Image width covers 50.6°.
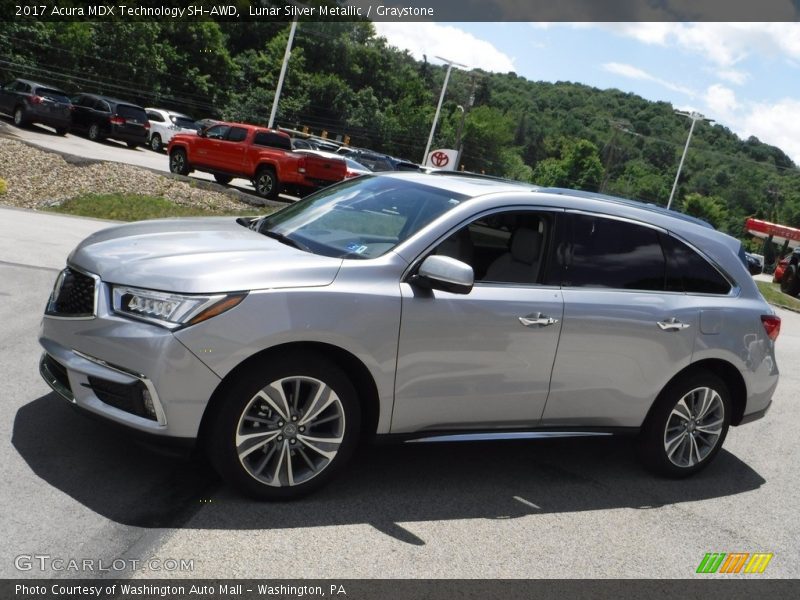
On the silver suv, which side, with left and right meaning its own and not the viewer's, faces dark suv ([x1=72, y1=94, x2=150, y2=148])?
right

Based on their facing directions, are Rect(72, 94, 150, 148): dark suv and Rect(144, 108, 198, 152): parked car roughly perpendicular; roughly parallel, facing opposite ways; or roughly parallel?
roughly parallel

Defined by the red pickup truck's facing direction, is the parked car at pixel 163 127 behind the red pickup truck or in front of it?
in front

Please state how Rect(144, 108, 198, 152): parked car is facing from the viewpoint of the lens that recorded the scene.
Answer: facing away from the viewer and to the left of the viewer

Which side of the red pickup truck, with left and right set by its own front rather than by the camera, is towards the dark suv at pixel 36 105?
front

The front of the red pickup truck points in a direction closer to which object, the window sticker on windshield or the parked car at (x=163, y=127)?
the parked car

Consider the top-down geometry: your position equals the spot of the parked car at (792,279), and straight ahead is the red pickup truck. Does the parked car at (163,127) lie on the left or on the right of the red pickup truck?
right

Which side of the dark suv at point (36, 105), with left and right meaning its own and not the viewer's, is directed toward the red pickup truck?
back

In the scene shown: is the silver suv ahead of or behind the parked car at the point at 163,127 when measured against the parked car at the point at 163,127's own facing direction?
behind

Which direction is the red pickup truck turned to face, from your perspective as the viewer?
facing away from the viewer and to the left of the viewer

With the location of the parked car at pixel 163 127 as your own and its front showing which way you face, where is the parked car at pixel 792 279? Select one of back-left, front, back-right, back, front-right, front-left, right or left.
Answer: back

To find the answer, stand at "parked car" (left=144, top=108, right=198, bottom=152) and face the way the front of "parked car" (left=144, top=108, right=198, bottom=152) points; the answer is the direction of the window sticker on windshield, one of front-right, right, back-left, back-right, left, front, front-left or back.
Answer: back-left

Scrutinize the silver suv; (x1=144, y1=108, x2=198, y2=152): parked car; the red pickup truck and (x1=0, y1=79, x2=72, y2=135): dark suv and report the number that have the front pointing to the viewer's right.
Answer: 0

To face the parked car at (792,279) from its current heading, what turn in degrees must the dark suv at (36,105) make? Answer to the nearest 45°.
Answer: approximately 180°

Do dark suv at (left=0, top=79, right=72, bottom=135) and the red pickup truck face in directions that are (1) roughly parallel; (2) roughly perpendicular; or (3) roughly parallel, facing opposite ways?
roughly parallel
